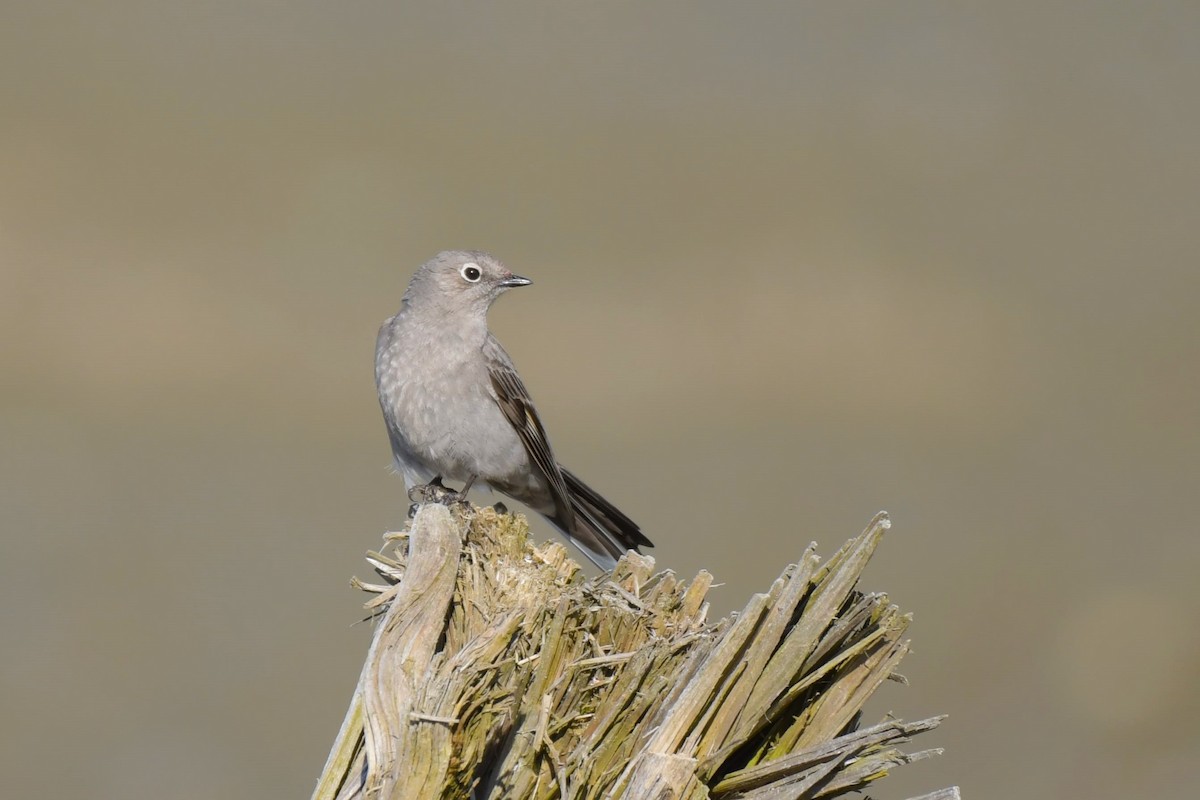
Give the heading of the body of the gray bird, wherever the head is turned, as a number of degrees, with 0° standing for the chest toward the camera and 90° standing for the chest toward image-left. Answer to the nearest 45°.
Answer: approximately 45°
